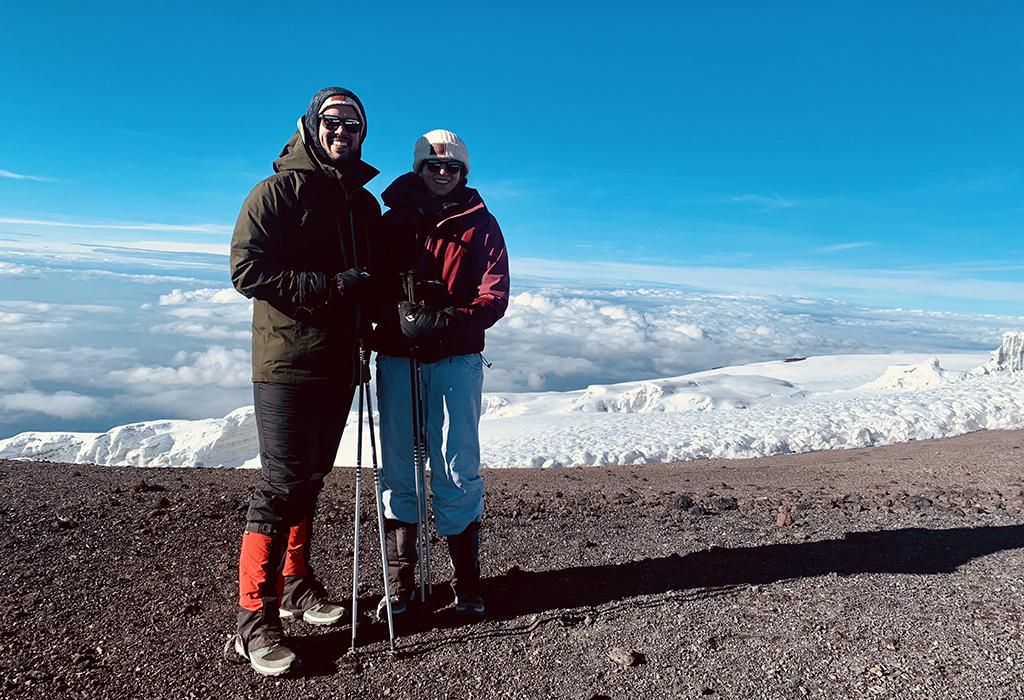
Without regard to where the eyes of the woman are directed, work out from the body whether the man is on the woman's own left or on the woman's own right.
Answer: on the woman's own right

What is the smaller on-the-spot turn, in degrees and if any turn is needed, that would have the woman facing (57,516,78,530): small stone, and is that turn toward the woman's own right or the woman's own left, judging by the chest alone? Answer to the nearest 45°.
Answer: approximately 135° to the woman's own right

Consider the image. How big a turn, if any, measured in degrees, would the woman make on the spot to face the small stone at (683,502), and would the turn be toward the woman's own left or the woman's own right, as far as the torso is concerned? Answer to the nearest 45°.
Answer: approximately 135° to the woman's own left

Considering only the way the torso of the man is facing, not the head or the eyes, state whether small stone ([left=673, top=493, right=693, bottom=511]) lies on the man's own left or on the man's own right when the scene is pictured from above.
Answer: on the man's own left

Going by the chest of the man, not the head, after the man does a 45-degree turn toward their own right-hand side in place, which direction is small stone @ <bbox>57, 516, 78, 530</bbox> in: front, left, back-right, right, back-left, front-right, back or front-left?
back-right

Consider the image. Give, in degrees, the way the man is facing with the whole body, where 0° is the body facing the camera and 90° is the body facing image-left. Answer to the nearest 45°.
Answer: approximately 315°

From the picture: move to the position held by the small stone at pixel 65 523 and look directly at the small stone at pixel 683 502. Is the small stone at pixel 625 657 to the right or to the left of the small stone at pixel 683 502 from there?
right
